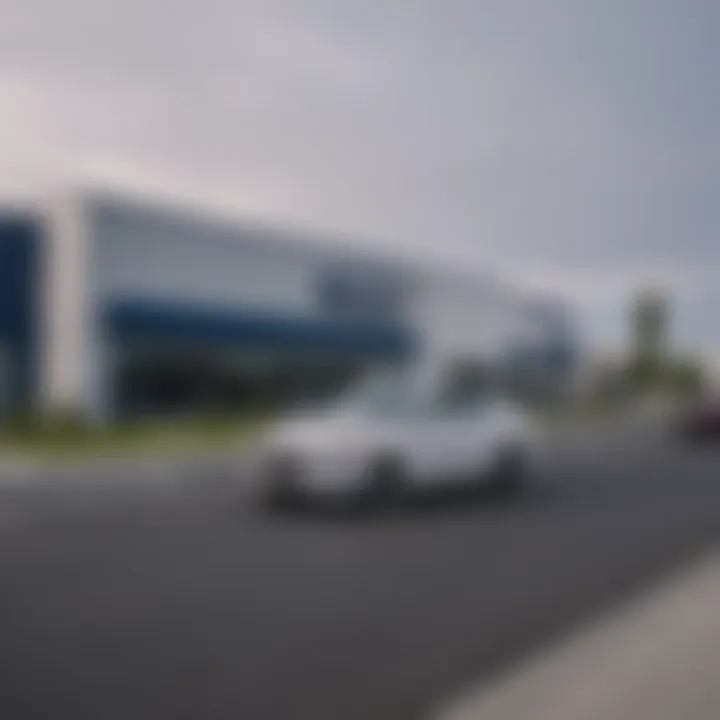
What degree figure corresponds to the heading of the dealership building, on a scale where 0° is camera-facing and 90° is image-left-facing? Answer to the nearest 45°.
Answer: approximately 315°

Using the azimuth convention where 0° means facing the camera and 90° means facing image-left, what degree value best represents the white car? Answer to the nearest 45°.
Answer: approximately 45°

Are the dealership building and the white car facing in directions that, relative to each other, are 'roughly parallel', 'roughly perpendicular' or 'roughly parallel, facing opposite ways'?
roughly perpendicular

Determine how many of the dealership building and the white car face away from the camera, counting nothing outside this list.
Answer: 0
